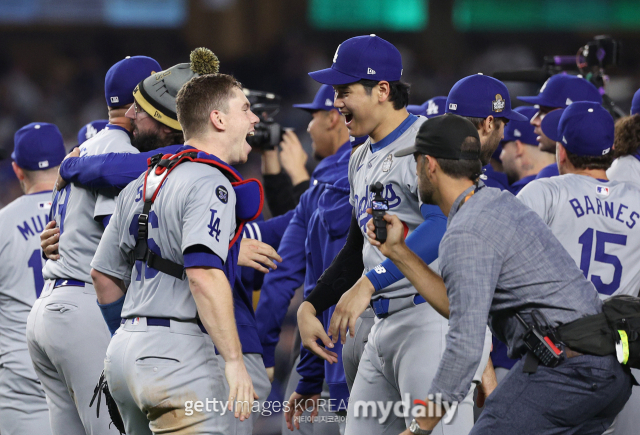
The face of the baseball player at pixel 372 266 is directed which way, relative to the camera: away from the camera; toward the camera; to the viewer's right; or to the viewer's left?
to the viewer's left

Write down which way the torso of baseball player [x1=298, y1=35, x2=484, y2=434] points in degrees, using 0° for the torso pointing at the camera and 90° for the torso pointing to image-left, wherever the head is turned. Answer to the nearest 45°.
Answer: approximately 45°

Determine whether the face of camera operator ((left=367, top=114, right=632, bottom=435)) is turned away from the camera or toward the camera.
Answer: away from the camera

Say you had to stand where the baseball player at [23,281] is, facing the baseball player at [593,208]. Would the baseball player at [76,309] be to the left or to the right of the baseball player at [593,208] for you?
right

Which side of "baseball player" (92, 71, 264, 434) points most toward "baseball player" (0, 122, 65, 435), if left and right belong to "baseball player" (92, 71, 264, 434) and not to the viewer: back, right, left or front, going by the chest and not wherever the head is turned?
left

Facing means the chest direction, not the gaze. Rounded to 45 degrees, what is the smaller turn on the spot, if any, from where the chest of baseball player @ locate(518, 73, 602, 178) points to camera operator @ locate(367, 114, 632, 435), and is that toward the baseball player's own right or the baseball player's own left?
approximately 90° to the baseball player's own left

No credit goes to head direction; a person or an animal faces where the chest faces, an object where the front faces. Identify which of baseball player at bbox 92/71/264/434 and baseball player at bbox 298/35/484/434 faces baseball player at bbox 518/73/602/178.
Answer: baseball player at bbox 92/71/264/434

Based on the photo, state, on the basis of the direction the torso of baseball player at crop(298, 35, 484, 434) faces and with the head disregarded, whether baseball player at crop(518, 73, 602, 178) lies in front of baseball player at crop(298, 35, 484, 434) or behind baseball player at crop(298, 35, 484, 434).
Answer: behind

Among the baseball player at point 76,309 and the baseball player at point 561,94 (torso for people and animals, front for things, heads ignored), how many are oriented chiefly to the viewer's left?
1

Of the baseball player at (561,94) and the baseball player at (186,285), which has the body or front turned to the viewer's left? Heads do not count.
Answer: the baseball player at (561,94)

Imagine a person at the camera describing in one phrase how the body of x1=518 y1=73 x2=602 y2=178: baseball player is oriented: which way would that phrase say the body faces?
to the viewer's left

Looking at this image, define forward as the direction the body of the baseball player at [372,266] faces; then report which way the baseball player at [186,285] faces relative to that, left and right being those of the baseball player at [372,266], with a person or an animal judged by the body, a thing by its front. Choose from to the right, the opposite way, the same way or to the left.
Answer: the opposite way

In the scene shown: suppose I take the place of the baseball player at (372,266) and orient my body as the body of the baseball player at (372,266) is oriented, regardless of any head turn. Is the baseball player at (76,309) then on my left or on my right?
on my right
